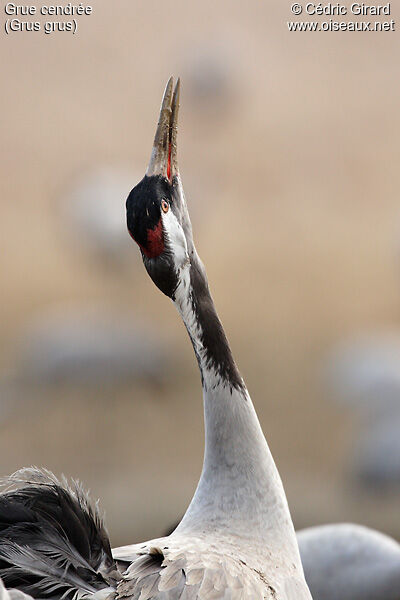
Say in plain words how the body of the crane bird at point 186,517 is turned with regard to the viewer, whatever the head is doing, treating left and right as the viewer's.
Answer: facing to the right of the viewer
